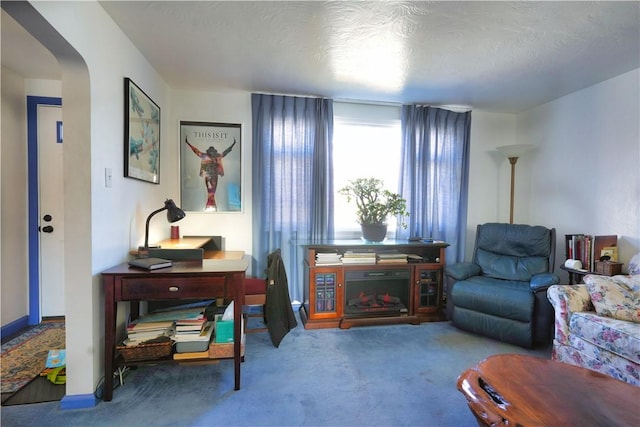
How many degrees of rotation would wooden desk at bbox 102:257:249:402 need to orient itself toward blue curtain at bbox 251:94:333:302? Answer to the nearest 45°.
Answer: approximately 135° to its left

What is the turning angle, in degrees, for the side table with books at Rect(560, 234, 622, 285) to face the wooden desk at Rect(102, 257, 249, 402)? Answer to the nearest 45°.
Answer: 0° — it already faces it

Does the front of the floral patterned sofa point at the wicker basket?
yes

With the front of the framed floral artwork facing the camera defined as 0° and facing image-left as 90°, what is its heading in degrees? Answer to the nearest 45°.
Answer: approximately 315°
